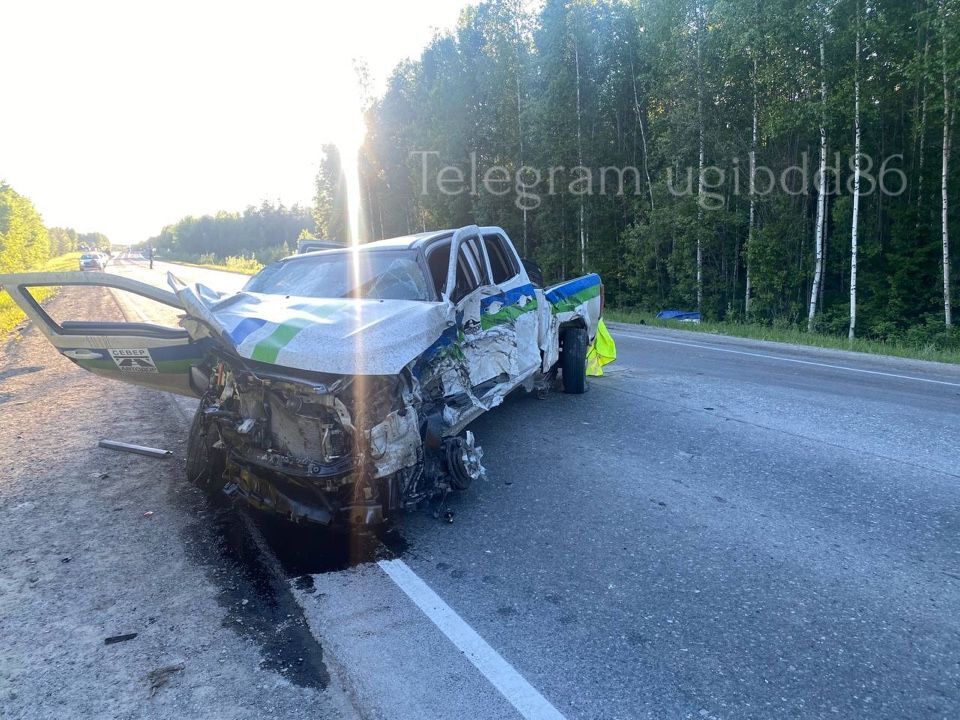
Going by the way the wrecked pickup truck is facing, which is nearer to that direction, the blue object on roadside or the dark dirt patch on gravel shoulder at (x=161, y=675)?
the dark dirt patch on gravel shoulder

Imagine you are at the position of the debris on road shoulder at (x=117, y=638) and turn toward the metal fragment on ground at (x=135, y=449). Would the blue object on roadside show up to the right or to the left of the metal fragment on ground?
right

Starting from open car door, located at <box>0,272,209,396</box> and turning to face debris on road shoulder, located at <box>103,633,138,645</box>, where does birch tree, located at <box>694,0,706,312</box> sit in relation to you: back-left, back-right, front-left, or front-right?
back-left

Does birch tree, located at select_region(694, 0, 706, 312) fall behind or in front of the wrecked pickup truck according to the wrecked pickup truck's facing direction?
behind

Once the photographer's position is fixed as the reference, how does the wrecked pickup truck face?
facing the viewer and to the left of the viewer

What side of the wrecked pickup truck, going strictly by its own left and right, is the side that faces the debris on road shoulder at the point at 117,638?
front

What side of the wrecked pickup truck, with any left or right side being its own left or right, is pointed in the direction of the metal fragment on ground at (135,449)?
right

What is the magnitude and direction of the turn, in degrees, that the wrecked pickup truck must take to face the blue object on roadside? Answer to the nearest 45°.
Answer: approximately 180°
